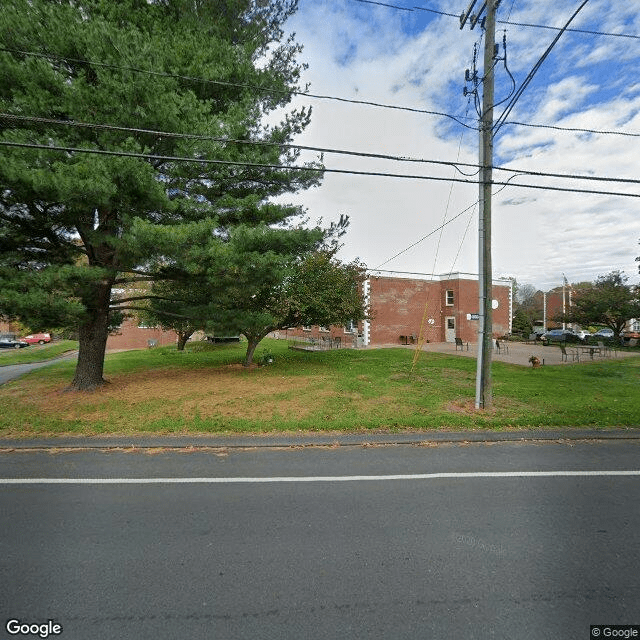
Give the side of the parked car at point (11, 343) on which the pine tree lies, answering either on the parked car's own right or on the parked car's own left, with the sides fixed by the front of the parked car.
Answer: on the parked car's own right

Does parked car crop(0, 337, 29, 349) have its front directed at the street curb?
no

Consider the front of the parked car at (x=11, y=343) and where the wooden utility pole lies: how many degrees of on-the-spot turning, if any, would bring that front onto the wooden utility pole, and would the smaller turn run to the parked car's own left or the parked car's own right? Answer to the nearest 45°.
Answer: approximately 90° to the parked car's own right

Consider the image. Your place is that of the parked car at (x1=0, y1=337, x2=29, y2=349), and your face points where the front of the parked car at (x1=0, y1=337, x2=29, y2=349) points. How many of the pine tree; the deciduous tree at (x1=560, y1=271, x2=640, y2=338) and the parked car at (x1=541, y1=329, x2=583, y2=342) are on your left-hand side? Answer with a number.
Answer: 0

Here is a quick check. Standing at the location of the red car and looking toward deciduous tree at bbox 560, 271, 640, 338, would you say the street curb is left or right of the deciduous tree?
right

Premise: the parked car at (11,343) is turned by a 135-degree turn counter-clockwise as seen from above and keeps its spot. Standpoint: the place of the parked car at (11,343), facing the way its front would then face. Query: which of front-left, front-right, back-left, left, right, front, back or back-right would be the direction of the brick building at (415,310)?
back

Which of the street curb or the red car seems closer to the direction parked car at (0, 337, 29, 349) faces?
the red car
